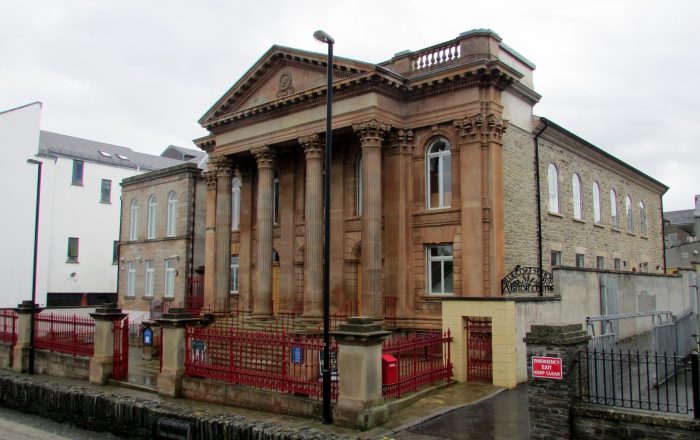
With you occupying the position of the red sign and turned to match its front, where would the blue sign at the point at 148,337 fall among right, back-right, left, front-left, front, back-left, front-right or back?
back-right

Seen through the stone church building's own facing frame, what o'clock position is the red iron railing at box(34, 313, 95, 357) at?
The red iron railing is roughly at 1 o'clock from the stone church building.

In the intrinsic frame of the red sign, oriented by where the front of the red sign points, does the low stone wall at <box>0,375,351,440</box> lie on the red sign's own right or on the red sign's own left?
on the red sign's own right

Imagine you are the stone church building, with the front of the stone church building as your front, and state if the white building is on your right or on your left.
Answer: on your right

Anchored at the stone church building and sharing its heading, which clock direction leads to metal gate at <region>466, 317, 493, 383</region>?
The metal gate is roughly at 10 o'clock from the stone church building.

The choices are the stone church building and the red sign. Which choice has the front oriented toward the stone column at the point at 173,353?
the stone church building

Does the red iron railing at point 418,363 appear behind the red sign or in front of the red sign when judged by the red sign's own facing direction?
behind

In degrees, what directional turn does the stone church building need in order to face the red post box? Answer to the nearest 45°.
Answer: approximately 45° to its left

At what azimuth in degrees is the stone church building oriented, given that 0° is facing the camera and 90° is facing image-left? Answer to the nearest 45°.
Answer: approximately 45°

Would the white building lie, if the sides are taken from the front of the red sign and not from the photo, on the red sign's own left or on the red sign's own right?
on the red sign's own right

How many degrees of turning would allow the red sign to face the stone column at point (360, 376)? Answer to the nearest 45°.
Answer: approximately 135° to its right

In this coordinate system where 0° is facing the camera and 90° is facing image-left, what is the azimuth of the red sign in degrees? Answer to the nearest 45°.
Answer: approximately 0°
